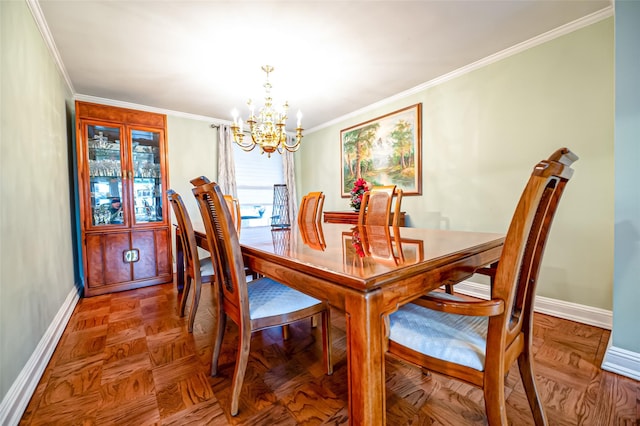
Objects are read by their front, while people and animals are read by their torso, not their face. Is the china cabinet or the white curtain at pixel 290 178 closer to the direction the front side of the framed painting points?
the china cabinet

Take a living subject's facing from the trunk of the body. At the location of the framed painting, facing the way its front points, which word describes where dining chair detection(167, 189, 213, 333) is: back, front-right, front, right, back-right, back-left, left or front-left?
front

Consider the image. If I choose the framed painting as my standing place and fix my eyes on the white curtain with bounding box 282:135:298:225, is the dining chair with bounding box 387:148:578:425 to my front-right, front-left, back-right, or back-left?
back-left

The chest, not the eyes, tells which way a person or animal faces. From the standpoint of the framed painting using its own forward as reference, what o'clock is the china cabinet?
The china cabinet is roughly at 1 o'clock from the framed painting.

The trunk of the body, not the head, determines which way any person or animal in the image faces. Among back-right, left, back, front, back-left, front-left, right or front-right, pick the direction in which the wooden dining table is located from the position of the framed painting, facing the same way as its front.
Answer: front-left

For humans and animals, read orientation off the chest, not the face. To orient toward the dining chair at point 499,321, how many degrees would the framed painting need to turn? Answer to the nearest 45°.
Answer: approximately 45° to its left

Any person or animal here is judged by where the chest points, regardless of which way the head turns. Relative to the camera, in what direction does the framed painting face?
facing the viewer and to the left of the viewer

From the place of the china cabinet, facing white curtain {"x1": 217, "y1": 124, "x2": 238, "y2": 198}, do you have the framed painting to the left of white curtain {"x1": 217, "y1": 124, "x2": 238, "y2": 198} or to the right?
right

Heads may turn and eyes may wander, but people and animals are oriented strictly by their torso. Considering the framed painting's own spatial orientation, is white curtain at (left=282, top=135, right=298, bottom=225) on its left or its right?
on its right

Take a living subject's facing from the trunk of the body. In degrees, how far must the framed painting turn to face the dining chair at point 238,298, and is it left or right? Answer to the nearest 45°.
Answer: approximately 45° to its left
